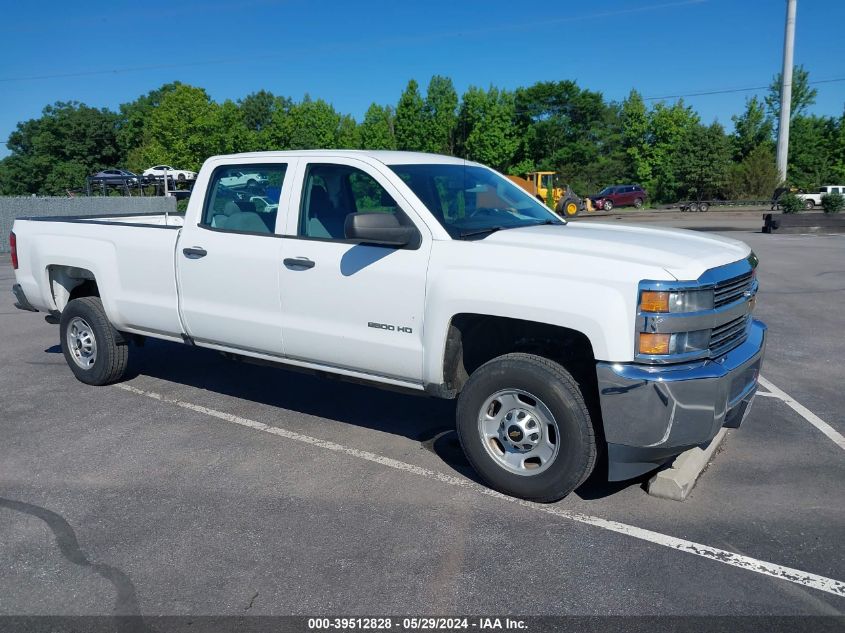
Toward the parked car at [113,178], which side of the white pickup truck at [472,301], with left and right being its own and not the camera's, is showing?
back

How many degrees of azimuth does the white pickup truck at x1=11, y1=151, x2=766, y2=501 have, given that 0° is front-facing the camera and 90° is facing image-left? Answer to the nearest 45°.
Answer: approximately 315°

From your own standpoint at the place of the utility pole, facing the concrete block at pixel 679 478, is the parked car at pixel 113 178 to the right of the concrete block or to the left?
right

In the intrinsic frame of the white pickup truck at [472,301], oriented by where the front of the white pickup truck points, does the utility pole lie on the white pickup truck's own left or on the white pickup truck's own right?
on the white pickup truck's own left
